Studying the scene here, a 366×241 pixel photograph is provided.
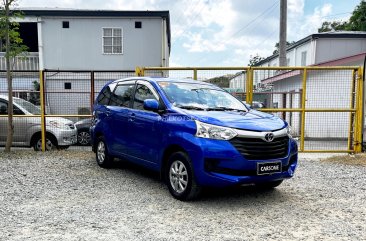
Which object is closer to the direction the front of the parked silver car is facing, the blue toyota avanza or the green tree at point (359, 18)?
the blue toyota avanza

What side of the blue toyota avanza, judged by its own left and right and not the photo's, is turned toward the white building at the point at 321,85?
left

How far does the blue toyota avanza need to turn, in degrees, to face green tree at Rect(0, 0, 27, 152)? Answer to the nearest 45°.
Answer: approximately 180°

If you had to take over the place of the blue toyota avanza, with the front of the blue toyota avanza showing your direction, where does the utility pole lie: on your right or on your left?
on your left

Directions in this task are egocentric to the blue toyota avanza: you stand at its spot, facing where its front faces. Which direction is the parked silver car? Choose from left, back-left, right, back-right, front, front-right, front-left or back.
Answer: back

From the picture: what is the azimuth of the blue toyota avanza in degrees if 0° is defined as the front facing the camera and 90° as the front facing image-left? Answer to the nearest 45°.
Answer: approximately 315°

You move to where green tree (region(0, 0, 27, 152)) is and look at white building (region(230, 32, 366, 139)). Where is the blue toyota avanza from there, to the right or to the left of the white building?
right

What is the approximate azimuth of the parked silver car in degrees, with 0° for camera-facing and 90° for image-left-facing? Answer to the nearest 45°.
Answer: approximately 315°

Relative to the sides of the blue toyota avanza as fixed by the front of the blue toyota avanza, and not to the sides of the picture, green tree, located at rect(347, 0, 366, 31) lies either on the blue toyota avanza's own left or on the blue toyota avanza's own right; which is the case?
on the blue toyota avanza's own left
